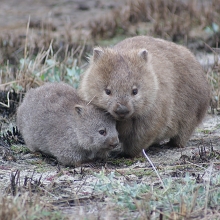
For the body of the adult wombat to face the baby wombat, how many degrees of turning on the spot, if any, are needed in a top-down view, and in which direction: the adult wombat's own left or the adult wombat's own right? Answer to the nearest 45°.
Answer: approximately 45° to the adult wombat's own right

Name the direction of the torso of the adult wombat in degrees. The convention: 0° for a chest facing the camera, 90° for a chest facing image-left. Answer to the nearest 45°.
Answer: approximately 45°
